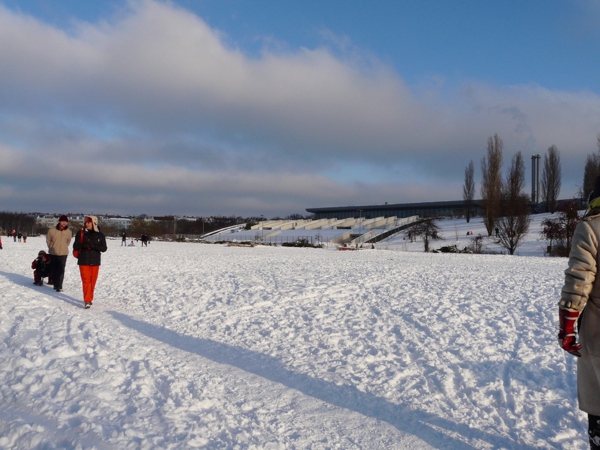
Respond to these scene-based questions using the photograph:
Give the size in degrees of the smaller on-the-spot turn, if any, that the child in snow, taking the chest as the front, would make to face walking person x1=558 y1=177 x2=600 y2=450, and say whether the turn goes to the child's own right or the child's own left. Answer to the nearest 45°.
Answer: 0° — they already face them

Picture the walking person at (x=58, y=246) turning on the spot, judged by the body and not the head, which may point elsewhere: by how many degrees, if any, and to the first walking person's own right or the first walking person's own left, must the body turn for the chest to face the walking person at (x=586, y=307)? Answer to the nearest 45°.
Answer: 0° — they already face them

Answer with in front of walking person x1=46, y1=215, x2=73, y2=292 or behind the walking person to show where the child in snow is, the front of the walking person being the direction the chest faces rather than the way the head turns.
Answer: behind

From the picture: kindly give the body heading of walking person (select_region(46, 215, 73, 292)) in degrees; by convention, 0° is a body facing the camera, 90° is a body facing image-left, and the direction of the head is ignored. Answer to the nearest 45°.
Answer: approximately 0°

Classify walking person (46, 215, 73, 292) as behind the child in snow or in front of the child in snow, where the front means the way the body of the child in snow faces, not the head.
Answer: in front

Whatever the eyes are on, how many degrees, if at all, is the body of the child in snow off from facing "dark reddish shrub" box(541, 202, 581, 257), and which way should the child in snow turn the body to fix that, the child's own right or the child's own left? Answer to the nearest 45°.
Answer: approximately 90° to the child's own left

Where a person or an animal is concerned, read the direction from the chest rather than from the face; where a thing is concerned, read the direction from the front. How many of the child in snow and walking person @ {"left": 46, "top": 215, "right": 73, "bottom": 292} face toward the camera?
2

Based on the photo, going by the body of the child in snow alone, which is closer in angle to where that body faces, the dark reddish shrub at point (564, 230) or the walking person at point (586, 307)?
the walking person

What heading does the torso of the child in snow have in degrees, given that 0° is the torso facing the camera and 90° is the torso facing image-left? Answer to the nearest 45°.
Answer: approximately 0°
